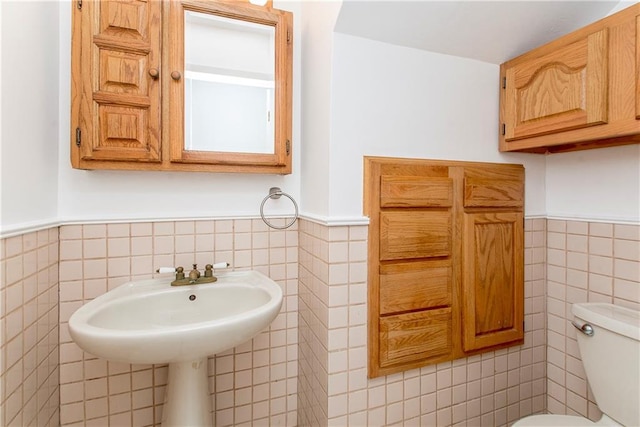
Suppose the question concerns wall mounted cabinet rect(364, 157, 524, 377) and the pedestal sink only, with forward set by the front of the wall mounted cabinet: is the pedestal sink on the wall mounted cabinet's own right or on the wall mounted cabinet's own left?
on the wall mounted cabinet's own right

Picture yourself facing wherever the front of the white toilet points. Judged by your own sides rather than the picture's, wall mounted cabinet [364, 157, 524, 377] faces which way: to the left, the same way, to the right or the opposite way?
to the left

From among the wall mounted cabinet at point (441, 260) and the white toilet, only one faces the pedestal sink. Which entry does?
the white toilet

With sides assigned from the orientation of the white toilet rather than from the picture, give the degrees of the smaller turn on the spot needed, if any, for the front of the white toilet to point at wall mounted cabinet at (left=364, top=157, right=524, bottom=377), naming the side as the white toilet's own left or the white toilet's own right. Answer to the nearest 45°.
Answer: approximately 45° to the white toilet's own right

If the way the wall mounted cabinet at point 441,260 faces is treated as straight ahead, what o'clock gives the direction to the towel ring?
The towel ring is roughly at 4 o'clock from the wall mounted cabinet.
